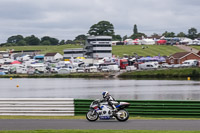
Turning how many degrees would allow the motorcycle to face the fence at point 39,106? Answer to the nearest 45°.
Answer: approximately 45° to its right

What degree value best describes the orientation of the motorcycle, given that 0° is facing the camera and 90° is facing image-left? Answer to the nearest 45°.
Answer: approximately 90°

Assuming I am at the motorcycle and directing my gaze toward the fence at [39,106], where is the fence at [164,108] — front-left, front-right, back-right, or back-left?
back-right
